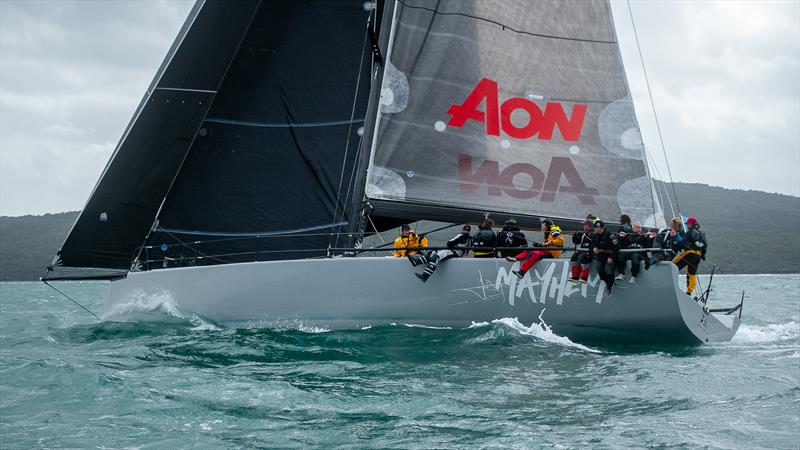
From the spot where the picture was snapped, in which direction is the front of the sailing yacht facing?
facing to the left of the viewer

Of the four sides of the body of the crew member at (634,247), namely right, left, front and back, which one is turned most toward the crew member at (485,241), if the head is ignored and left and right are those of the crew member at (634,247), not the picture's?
right

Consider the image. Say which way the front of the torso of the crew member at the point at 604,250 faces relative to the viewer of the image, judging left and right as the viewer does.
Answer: facing the viewer and to the left of the viewer

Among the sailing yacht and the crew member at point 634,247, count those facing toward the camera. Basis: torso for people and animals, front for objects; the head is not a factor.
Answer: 1

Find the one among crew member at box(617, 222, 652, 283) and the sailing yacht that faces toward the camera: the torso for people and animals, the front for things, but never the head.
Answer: the crew member

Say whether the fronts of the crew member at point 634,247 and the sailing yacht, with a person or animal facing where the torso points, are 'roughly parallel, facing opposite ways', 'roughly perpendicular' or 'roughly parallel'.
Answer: roughly perpendicular

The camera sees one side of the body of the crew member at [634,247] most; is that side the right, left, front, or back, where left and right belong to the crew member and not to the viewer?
front
